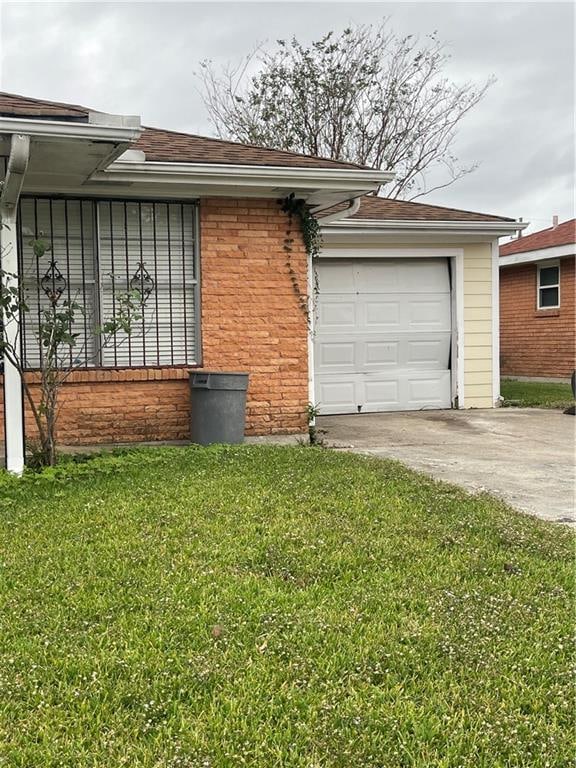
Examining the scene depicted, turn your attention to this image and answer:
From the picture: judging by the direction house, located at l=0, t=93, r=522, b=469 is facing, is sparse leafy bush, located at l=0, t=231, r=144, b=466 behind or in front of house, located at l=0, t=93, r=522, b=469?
in front

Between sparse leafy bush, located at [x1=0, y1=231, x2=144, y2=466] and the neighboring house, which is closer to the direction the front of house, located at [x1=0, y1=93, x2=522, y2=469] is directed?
the sparse leafy bush

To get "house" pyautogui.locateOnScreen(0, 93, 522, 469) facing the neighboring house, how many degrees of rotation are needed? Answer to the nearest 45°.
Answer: approximately 135° to its left

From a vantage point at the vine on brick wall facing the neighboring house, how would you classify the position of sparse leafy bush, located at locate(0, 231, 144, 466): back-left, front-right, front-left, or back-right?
back-left

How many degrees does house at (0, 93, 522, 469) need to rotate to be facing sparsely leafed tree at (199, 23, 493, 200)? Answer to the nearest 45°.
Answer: approximately 180°

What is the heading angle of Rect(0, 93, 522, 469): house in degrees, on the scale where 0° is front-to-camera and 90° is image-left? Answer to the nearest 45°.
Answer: approximately 0°
